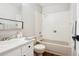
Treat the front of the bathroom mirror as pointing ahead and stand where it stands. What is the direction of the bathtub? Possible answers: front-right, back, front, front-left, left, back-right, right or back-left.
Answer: front-left

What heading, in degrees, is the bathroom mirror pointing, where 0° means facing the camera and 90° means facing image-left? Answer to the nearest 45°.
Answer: approximately 315°
